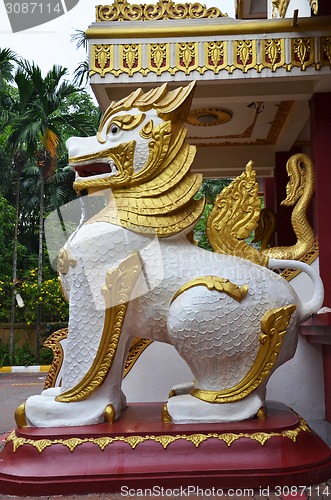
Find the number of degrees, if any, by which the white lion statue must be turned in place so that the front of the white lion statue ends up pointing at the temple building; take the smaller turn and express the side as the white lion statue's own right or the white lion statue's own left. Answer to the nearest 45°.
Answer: approximately 90° to the white lion statue's own right

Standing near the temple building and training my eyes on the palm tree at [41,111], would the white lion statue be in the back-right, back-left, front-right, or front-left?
back-left

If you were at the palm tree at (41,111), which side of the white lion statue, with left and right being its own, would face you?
right

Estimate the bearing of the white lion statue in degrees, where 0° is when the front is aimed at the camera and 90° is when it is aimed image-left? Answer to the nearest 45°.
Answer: approximately 90°

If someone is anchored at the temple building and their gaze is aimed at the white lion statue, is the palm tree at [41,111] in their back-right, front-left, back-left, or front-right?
back-right
